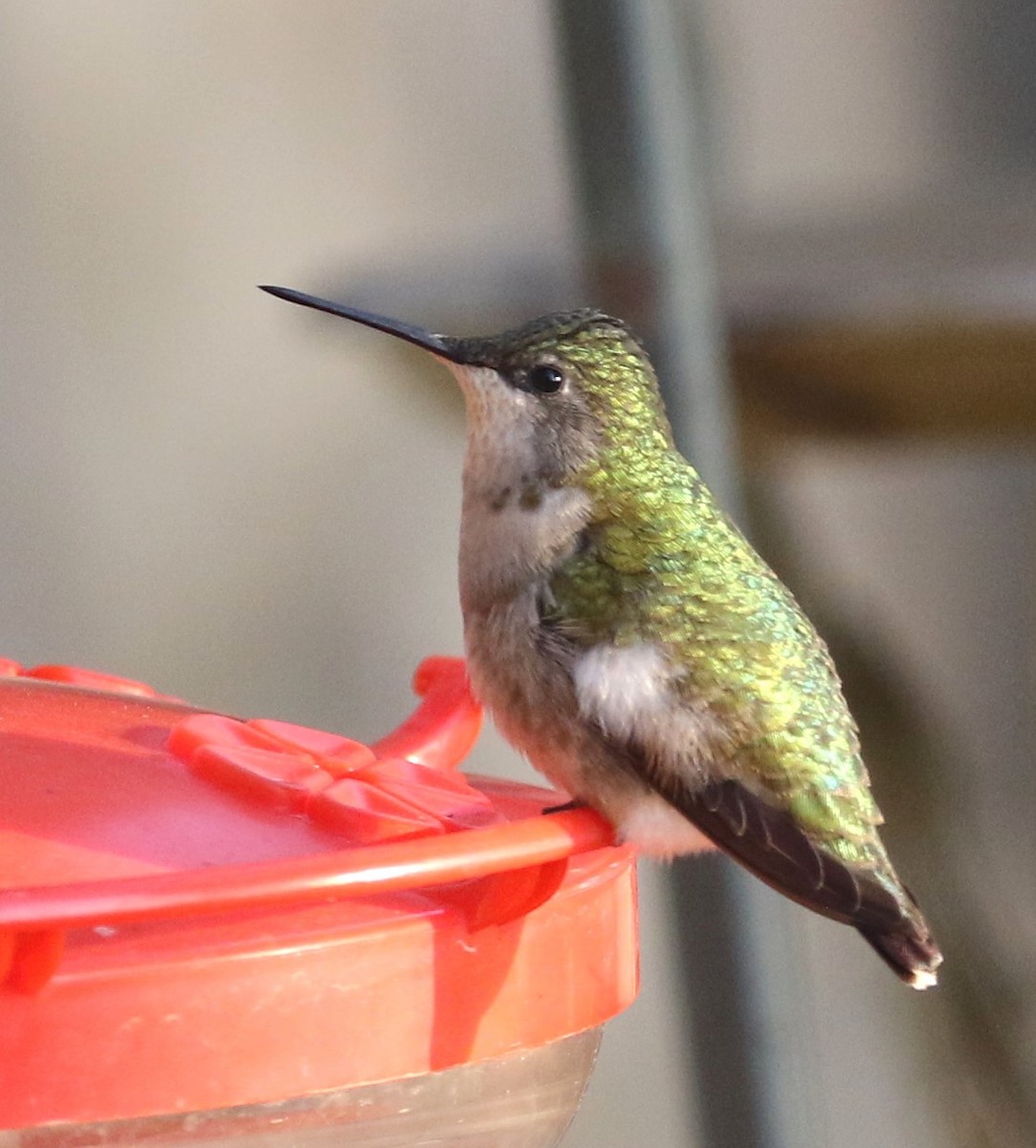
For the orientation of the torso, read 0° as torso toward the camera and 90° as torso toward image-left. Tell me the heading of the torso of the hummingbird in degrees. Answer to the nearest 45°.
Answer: approximately 90°
